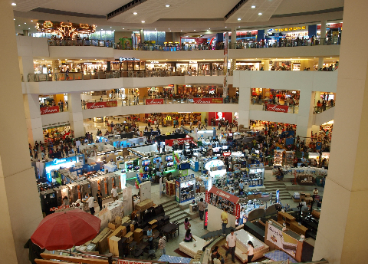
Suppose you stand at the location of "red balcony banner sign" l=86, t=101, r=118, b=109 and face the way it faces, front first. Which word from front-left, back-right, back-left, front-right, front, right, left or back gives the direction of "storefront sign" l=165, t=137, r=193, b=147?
front-left

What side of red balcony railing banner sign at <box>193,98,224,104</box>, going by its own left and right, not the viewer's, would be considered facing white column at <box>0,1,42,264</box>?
front

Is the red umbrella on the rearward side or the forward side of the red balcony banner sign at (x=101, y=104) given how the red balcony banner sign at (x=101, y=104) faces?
on the forward side

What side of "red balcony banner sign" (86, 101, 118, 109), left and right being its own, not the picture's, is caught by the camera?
front

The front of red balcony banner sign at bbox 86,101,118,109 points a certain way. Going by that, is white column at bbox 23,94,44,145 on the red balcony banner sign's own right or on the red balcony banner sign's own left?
on the red balcony banner sign's own right

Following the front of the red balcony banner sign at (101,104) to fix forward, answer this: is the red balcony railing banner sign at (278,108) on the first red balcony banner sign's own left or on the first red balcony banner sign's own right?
on the first red balcony banner sign's own left

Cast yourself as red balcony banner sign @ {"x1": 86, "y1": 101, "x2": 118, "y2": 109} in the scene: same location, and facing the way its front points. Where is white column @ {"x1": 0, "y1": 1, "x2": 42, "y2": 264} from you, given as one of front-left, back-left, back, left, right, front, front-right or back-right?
front

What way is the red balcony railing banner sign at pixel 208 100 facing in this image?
toward the camera

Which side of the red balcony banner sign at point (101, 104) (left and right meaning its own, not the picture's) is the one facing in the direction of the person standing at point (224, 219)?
front

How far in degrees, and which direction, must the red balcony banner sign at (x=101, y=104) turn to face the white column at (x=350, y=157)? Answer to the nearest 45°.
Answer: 0° — it already faces it

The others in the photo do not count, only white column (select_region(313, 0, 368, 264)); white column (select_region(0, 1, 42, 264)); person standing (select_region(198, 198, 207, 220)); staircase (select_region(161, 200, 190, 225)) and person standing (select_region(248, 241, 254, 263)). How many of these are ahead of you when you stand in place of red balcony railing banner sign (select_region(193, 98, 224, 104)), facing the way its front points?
5

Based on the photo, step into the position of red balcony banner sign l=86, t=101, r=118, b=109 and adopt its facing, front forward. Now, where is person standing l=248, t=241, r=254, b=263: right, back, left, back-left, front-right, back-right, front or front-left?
front

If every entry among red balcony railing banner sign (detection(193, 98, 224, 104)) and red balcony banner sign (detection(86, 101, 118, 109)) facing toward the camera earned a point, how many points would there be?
2

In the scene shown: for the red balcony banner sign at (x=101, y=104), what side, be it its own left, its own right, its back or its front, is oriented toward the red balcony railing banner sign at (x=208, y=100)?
left

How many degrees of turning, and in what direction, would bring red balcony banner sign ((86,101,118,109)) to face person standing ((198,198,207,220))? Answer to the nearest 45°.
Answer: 0° — it already faces them

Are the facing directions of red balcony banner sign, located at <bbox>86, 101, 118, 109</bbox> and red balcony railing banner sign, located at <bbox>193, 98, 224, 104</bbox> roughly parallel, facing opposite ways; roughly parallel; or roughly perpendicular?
roughly parallel
